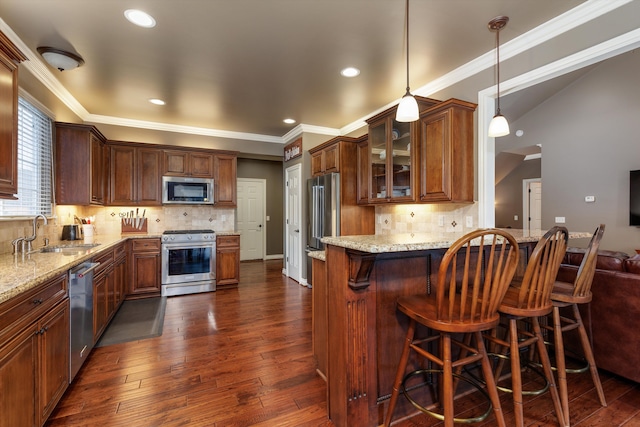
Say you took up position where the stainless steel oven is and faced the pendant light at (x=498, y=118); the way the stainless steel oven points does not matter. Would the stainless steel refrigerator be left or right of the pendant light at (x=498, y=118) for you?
left

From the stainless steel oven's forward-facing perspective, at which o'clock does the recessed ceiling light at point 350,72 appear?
The recessed ceiling light is roughly at 11 o'clock from the stainless steel oven.

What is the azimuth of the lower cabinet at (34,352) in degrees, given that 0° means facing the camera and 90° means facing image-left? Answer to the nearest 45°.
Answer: approximately 315°

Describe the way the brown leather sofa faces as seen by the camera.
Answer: facing away from the viewer and to the right of the viewer

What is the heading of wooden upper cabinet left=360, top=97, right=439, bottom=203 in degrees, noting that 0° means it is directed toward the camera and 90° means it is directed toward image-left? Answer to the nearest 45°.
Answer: approximately 45°

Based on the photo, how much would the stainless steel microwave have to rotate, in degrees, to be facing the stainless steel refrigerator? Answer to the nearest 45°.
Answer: approximately 45° to its left

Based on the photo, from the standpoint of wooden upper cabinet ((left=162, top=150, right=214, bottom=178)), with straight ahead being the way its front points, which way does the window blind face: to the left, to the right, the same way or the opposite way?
to the left

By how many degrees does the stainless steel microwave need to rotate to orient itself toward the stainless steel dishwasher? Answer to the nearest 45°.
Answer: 0° — it already faces it

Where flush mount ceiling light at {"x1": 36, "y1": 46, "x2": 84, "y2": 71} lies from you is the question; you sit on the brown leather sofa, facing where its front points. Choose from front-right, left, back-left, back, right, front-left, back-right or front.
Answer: back
